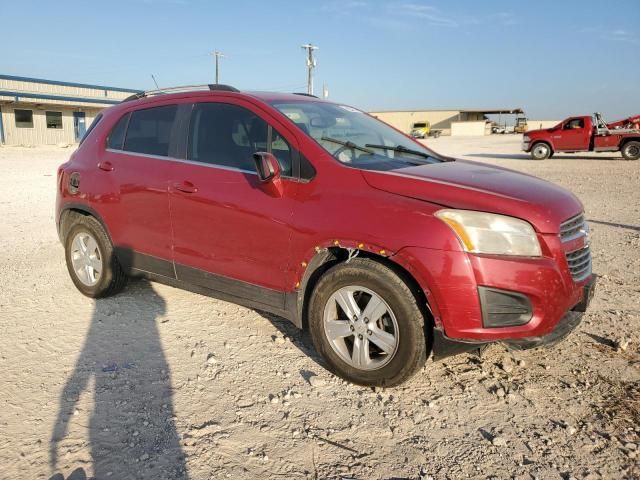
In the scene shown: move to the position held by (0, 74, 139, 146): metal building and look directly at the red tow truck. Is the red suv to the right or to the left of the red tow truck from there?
right

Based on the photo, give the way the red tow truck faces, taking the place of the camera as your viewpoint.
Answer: facing to the left of the viewer

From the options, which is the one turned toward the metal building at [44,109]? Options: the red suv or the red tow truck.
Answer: the red tow truck

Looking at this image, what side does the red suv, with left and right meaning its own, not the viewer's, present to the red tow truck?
left

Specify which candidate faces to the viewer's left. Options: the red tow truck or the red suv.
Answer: the red tow truck

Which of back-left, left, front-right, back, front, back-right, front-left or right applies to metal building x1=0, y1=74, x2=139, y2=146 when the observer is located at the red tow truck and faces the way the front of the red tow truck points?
front

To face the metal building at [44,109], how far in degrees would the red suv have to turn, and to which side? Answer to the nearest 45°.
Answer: approximately 180°

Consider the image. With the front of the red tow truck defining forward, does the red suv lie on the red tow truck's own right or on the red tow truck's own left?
on the red tow truck's own left

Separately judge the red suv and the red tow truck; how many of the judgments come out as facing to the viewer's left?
1

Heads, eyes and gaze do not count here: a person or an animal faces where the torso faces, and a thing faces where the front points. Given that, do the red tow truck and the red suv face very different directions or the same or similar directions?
very different directions
